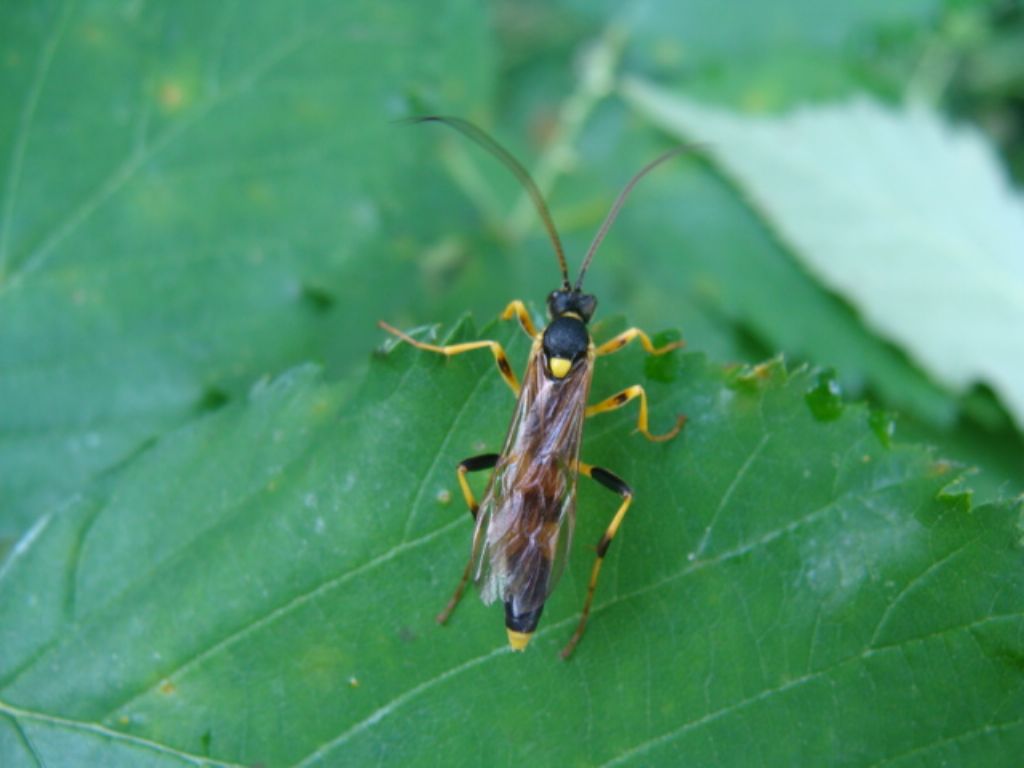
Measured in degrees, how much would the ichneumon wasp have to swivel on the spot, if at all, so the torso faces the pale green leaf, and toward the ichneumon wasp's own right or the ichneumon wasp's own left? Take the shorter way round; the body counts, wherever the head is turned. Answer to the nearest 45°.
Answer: approximately 45° to the ichneumon wasp's own right

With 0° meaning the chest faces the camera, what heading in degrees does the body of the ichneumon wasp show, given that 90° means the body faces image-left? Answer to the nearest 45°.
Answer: approximately 180°

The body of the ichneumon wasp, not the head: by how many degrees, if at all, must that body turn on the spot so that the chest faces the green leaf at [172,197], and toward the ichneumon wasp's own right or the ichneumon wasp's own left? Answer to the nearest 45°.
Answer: approximately 45° to the ichneumon wasp's own left

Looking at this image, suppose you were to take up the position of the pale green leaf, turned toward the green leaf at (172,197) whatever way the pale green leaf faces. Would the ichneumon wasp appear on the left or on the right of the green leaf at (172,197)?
left
